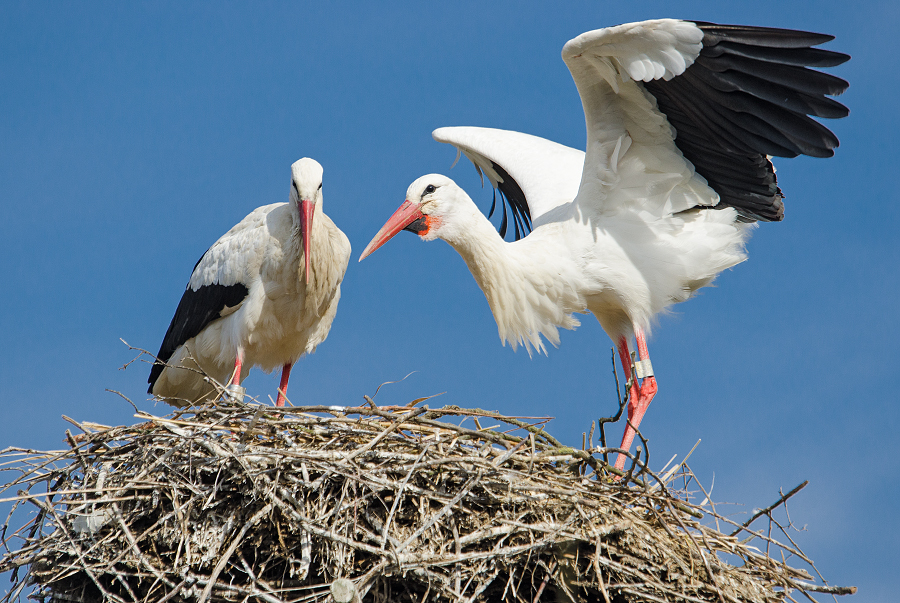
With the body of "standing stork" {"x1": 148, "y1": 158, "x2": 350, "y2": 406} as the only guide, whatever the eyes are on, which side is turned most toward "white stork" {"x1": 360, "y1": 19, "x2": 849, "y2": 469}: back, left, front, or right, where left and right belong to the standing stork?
front

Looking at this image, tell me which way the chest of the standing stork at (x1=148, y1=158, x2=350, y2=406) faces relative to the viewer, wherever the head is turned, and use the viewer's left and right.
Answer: facing the viewer and to the right of the viewer
